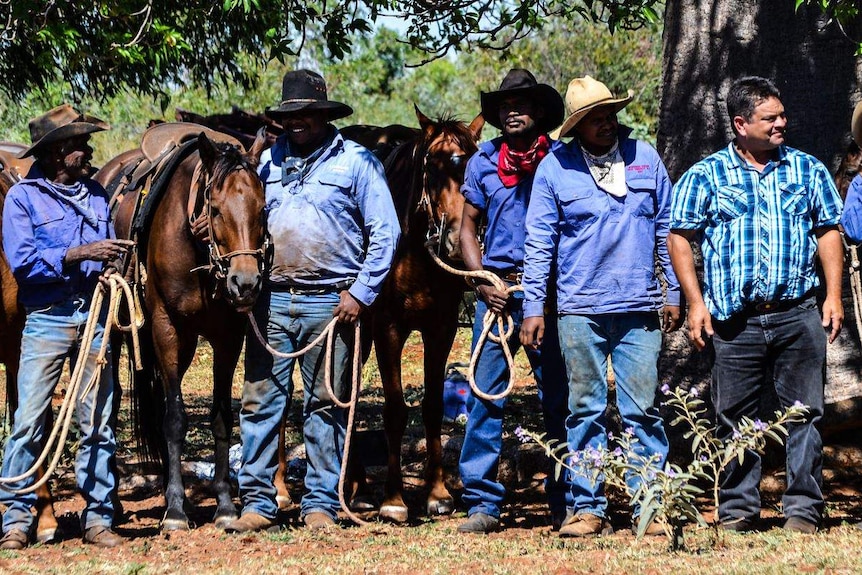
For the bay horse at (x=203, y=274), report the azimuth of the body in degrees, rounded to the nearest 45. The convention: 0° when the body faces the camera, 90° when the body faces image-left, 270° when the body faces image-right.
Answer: approximately 0°

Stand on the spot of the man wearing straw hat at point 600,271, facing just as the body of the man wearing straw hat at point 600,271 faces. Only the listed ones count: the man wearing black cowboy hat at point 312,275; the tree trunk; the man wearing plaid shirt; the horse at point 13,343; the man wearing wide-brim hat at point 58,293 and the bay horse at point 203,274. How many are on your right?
4

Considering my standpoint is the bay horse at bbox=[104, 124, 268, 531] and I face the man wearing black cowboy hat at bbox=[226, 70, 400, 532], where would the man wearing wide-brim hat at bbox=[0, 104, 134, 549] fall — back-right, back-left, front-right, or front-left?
back-right

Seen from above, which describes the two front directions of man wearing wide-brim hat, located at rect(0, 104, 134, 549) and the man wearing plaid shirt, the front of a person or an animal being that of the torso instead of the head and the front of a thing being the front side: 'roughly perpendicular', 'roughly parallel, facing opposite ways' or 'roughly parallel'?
roughly perpendicular

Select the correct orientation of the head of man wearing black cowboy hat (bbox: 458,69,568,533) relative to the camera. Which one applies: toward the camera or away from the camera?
toward the camera

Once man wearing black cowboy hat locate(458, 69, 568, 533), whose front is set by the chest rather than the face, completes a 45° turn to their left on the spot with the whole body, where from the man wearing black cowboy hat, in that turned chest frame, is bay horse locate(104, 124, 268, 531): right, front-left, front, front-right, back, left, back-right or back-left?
back-right

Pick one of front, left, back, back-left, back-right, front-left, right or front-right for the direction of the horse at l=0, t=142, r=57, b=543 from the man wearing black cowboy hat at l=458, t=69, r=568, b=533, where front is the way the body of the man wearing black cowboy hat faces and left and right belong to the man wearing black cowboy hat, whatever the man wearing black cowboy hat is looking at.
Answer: right

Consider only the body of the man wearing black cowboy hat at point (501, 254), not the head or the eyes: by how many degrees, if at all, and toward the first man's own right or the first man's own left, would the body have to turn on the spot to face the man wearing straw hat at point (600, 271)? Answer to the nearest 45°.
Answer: approximately 45° to the first man's own left

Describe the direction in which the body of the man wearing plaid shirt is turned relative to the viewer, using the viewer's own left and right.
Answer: facing the viewer

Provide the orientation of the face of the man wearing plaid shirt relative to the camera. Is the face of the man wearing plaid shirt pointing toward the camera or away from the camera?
toward the camera

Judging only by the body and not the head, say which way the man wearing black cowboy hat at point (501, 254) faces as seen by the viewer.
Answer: toward the camera

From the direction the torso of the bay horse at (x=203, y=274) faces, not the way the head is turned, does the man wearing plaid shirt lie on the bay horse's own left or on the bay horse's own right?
on the bay horse's own left

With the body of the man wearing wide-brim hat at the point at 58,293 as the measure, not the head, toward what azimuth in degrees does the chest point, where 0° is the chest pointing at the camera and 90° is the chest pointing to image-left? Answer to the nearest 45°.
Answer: approximately 315°

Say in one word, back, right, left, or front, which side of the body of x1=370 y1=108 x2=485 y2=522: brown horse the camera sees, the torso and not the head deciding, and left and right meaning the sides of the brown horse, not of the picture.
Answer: front
